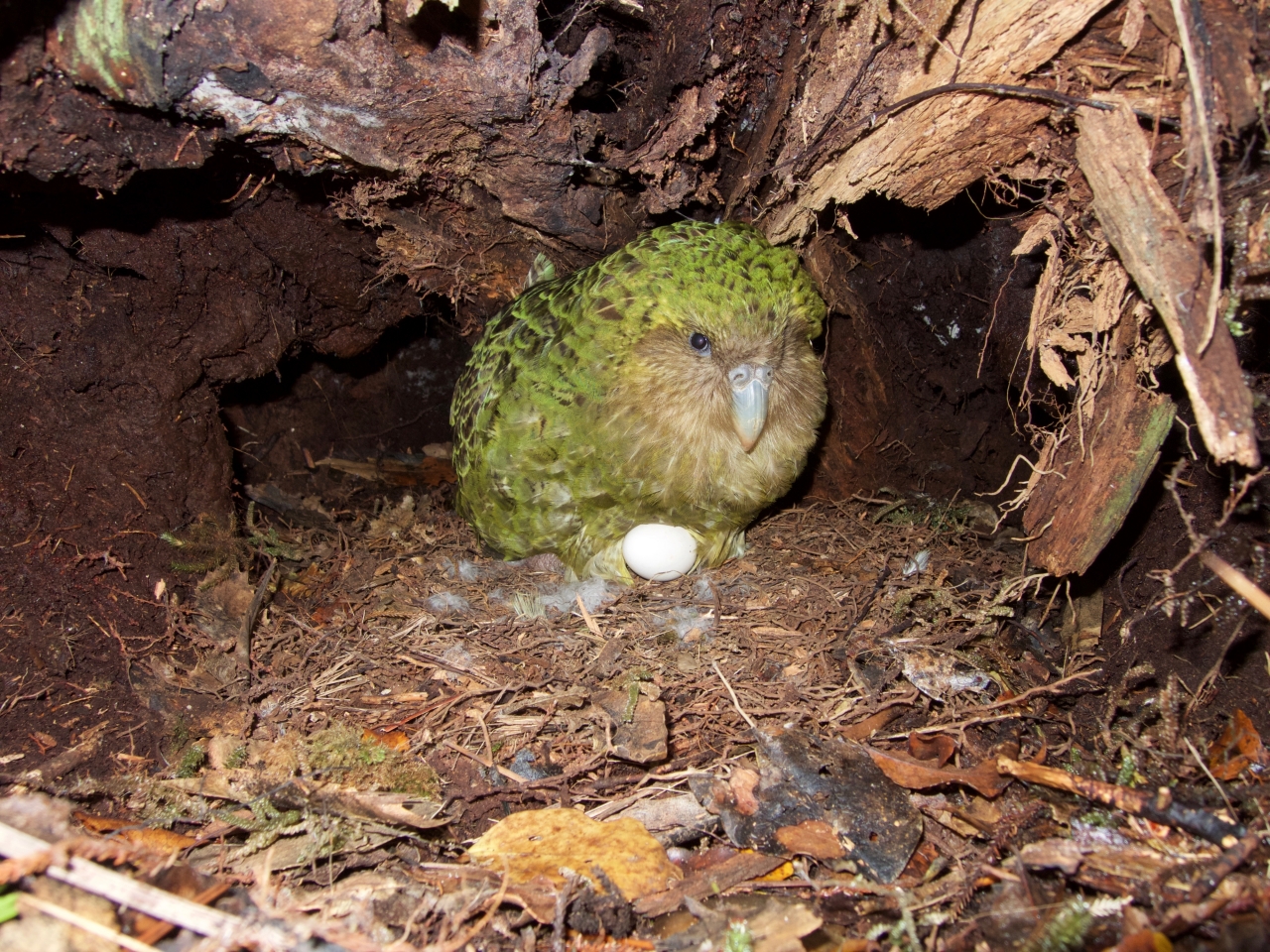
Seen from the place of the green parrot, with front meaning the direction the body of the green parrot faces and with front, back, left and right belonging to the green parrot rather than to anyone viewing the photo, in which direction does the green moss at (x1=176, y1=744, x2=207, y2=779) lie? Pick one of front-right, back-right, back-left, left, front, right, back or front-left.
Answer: right

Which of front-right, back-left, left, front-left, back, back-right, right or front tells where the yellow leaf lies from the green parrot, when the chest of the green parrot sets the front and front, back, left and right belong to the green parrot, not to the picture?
front-right

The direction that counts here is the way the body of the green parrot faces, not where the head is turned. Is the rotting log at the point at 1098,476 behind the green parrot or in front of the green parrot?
in front

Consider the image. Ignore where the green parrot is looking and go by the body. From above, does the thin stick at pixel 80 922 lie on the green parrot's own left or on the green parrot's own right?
on the green parrot's own right

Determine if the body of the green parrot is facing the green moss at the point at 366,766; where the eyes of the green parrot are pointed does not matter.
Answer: no

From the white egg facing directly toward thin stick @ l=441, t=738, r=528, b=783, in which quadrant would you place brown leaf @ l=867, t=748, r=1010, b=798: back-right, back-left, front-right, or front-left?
front-left

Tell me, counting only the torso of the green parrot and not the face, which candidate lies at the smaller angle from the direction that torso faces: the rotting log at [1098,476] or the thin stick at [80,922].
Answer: the rotting log

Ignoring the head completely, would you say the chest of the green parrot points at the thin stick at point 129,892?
no

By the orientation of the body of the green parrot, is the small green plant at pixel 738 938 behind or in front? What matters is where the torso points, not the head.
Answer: in front
